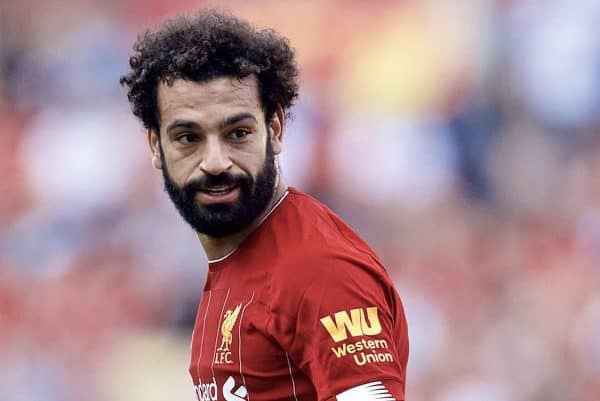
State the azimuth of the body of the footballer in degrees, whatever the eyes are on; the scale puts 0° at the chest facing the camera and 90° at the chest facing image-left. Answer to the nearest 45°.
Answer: approximately 45°
